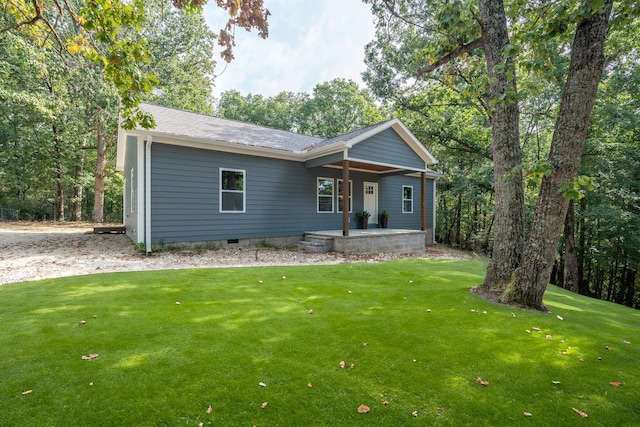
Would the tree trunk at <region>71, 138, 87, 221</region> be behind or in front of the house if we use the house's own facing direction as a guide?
behind

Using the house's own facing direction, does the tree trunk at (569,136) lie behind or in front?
in front

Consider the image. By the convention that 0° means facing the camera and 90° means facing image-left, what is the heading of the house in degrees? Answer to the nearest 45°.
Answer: approximately 315°

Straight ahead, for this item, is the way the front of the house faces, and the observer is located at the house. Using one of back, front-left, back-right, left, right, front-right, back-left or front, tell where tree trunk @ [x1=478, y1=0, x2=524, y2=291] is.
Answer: front

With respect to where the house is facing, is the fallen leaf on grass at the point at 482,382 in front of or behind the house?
in front

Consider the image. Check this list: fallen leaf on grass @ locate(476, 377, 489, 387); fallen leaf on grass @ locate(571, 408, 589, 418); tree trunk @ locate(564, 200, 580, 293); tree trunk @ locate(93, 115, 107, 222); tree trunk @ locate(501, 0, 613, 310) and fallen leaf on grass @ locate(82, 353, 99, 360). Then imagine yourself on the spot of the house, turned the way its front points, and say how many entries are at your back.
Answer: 1

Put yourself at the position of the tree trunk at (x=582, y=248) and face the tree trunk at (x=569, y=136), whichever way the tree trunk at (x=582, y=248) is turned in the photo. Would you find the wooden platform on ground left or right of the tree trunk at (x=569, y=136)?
right

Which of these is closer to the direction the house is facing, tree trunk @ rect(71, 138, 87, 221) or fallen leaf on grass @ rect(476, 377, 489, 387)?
the fallen leaf on grass

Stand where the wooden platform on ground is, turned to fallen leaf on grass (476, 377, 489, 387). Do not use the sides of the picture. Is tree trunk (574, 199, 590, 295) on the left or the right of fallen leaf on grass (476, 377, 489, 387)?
left

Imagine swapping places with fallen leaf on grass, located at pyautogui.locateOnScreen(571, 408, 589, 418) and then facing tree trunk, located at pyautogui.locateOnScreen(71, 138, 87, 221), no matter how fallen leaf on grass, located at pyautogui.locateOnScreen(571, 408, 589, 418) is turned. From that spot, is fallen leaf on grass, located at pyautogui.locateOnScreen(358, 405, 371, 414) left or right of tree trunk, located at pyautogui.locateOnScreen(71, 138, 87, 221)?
left

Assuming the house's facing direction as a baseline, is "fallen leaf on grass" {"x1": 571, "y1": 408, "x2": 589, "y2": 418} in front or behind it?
in front

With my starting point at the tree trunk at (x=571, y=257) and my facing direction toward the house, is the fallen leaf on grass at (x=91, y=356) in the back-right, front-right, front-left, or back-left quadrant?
front-left

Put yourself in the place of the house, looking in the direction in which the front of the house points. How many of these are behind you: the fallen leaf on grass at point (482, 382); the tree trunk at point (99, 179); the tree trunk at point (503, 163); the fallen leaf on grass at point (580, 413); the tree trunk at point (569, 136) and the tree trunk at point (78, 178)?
2

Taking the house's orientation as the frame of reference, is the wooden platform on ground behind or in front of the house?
behind
